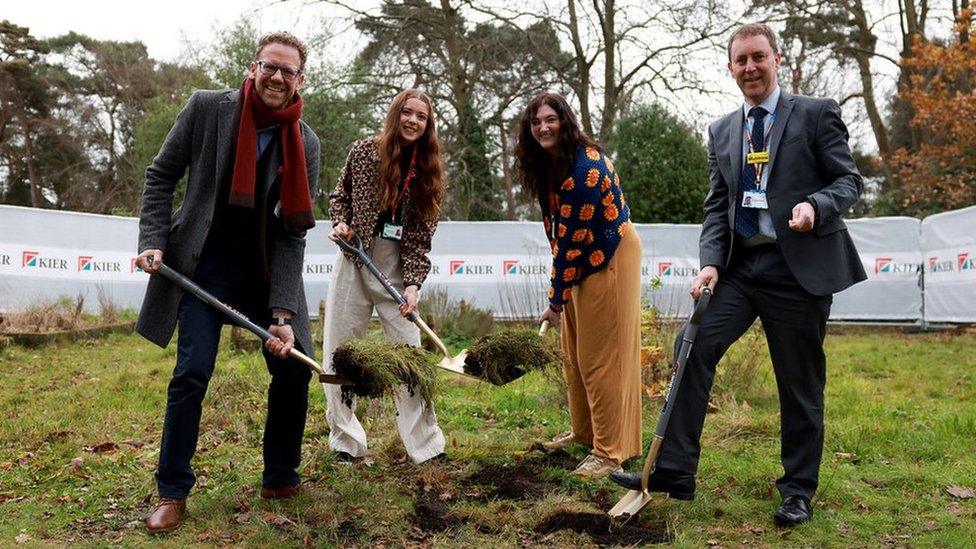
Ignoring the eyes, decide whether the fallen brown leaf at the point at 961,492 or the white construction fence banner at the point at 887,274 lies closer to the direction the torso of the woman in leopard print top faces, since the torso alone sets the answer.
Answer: the fallen brown leaf

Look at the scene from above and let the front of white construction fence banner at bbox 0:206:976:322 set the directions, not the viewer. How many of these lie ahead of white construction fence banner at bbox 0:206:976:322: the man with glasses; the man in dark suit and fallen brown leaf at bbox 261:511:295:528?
3

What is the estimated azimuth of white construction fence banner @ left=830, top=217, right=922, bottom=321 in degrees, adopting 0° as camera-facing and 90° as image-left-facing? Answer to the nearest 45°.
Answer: approximately 0°

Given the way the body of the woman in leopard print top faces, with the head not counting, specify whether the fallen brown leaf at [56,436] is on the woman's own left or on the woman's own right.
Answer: on the woman's own right

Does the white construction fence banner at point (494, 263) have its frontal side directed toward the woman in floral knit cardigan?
yes

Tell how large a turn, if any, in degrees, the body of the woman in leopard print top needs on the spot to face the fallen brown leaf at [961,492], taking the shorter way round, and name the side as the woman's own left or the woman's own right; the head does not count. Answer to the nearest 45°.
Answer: approximately 90° to the woman's own left

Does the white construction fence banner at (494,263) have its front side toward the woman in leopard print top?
yes

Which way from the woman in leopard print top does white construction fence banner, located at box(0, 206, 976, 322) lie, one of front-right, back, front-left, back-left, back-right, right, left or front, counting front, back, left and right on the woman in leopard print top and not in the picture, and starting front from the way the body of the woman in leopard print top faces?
back

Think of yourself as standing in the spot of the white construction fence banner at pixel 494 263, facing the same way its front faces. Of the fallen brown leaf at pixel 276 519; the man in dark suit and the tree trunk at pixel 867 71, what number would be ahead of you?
2

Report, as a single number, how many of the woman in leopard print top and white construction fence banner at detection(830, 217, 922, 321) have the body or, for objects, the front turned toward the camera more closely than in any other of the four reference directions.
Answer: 2
